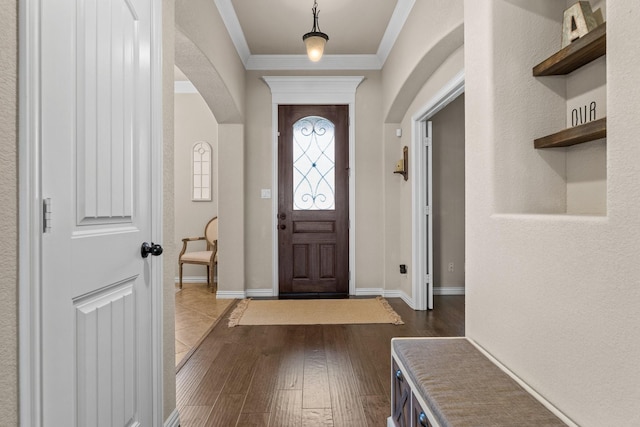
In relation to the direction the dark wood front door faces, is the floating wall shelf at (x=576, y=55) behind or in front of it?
in front

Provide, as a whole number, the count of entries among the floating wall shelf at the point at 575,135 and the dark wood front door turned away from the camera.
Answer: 0

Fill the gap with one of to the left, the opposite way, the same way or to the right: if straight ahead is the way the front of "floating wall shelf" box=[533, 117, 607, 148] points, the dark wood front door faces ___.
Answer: to the left

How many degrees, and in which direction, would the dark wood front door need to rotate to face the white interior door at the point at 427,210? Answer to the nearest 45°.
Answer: approximately 45° to its left

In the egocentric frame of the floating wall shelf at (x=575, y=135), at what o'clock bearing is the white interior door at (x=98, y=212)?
The white interior door is roughly at 12 o'clock from the floating wall shelf.

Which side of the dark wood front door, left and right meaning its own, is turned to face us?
front

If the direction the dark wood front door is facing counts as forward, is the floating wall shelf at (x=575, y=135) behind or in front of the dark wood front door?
in front

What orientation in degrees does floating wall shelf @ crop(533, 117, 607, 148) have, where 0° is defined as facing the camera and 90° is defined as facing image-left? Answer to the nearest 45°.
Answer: approximately 45°
